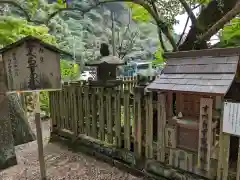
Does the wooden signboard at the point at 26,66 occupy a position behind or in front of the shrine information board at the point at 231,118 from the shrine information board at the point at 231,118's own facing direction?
in front

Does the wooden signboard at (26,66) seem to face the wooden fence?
no

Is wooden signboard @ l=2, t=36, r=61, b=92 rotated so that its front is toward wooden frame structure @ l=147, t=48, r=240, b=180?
no

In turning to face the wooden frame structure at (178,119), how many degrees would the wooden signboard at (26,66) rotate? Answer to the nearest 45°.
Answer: approximately 45° to its left

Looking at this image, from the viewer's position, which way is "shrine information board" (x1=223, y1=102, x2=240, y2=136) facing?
facing the viewer and to the left of the viewer

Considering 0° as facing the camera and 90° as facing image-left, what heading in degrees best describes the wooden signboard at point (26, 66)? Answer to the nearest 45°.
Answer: approximately 0°

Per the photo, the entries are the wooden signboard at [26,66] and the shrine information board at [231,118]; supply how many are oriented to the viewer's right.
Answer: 0

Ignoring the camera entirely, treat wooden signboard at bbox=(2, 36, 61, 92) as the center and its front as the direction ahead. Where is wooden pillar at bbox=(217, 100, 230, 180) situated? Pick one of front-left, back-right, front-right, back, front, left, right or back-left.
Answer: front-left
